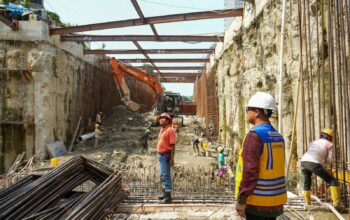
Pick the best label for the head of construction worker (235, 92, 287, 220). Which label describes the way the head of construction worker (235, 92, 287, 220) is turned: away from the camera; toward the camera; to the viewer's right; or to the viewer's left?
to the viewer's left

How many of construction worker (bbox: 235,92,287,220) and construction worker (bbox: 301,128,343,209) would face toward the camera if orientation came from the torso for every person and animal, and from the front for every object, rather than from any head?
0

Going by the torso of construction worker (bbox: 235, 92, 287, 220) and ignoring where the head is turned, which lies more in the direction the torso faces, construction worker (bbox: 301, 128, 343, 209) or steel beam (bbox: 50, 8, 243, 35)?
the steel beam

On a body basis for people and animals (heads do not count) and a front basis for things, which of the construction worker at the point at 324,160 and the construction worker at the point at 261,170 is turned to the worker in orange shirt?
the construction worker at the point at 261,170
